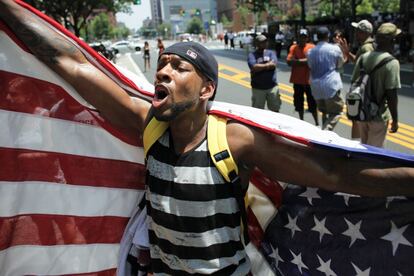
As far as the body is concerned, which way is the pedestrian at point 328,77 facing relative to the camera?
away from the camera

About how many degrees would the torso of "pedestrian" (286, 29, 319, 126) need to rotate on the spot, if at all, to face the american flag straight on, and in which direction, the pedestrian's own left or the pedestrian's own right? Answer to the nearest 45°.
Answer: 0° — they already face it
